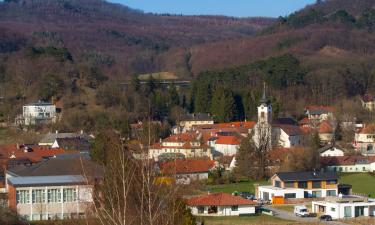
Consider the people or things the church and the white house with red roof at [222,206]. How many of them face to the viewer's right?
0

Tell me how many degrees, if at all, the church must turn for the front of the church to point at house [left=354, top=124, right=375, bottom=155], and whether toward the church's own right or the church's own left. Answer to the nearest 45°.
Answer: approximately 180°

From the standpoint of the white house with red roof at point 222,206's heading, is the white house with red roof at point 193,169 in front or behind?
behind

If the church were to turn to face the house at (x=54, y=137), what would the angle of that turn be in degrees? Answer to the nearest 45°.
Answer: approximately 45° to its right

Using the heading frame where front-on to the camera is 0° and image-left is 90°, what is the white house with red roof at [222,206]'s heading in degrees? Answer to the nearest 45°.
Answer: approximately 0°

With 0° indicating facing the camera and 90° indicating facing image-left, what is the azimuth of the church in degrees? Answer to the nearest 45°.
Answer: approximately 45°

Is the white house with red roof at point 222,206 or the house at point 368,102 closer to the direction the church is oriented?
the white house with red roof

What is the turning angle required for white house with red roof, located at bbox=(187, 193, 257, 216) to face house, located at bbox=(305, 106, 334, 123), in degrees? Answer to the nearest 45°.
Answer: approximately 180°

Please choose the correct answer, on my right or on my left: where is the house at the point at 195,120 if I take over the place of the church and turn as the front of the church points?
on my right

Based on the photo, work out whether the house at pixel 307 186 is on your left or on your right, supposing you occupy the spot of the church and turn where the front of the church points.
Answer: on your left

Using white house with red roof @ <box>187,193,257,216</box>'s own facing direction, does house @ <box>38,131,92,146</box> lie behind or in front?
behind

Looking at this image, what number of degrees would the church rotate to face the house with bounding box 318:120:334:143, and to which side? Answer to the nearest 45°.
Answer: approximately 180°
